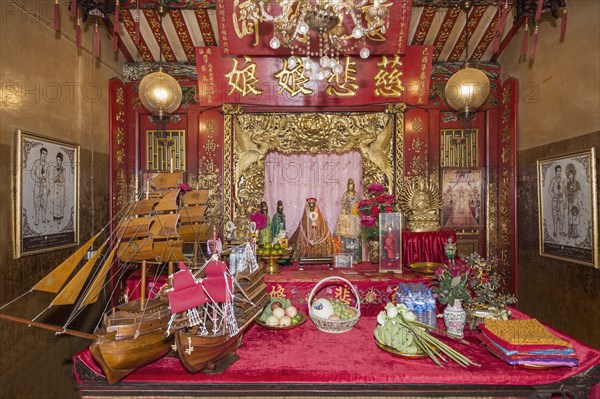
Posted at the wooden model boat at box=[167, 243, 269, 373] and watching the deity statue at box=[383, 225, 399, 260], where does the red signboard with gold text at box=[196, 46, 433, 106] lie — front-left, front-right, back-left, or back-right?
front-left

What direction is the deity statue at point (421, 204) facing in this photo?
toward the camera

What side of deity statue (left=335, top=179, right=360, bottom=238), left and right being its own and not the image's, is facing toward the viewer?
front

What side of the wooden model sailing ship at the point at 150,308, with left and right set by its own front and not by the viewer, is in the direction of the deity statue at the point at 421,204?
back

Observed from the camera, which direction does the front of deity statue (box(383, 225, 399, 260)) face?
facing the viewer

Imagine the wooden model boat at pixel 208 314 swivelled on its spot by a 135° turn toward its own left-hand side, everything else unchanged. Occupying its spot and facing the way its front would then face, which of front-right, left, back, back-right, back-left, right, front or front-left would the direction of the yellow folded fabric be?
front

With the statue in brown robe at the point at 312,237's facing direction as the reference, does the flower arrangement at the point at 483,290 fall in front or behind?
in front

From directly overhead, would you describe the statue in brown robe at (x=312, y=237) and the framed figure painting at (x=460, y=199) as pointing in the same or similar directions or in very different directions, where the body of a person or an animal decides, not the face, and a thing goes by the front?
same or similar directions

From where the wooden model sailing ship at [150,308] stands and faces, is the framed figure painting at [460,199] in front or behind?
behind

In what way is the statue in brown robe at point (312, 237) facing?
toward the camera

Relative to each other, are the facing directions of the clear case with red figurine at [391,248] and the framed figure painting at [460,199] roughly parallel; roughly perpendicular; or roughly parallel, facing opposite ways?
roughly parallel

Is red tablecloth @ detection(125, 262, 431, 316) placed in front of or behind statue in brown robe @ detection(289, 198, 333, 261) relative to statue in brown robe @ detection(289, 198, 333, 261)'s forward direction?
in front

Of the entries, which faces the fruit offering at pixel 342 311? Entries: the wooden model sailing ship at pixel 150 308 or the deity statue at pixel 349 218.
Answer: the deity statue

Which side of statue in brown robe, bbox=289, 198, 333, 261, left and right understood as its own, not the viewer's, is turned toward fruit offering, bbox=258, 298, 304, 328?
front

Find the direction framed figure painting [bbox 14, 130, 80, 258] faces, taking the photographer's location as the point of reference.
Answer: facing the viewer and to the right of the viewer

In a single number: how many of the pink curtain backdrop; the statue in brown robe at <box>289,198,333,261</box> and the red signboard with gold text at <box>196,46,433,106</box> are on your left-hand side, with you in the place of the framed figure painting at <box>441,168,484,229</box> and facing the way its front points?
0

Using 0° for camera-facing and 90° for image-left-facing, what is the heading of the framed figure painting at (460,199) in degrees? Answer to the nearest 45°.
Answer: approximately 0°
